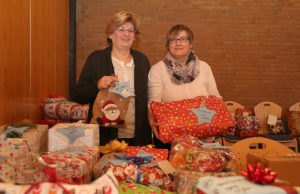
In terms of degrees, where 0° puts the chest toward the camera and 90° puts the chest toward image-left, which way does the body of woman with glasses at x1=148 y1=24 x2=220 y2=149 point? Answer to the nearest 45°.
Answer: approximately 0°

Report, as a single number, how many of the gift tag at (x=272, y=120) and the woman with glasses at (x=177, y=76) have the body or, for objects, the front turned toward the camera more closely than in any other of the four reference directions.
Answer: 2

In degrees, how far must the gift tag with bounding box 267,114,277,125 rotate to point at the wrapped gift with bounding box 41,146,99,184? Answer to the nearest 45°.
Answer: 0° — it already faces it

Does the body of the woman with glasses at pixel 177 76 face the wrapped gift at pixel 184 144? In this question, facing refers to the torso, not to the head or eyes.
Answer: yes

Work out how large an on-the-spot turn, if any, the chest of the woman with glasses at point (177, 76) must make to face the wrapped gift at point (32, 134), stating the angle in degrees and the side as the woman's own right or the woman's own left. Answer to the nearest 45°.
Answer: approximately 45° to the woman's own right
